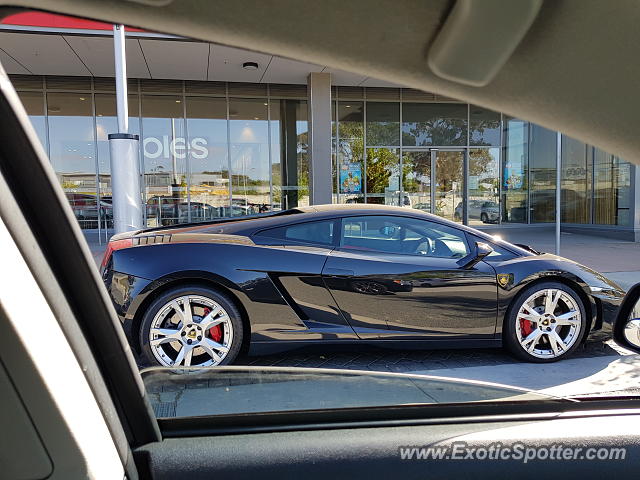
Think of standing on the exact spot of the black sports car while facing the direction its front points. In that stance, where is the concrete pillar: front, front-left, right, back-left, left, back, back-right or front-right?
left

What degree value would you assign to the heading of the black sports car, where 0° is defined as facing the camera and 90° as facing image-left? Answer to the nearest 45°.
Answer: approximately 270°

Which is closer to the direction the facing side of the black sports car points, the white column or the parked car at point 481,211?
the parked car

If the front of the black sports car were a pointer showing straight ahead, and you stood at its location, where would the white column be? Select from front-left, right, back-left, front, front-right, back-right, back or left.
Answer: back-left
